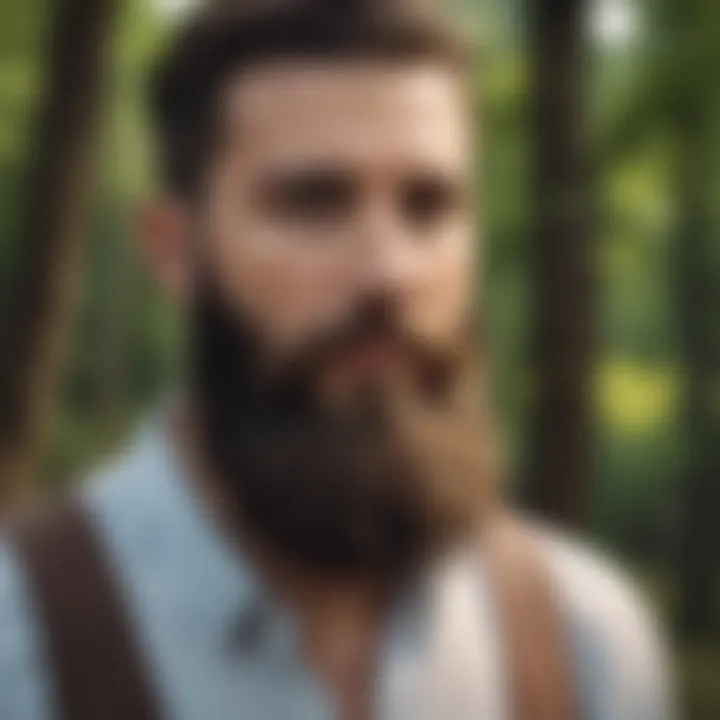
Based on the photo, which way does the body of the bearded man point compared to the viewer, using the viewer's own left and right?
facing the viewer and to the right of the viewer

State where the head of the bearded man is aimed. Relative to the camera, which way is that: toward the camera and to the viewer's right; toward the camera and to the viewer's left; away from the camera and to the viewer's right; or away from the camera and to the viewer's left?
toward the camera and to the viewer's right
